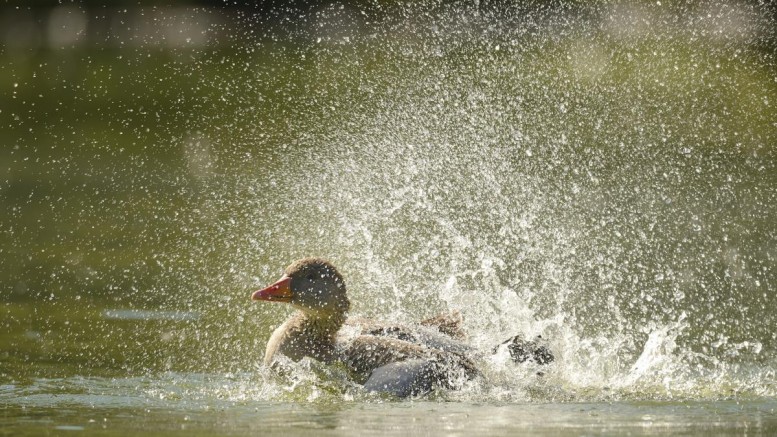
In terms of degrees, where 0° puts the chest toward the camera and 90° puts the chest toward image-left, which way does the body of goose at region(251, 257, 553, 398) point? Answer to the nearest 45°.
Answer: approximately 90°
